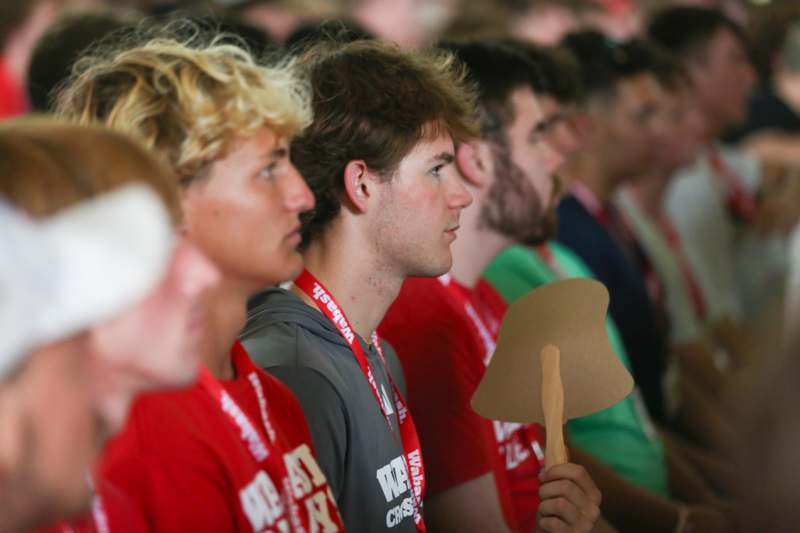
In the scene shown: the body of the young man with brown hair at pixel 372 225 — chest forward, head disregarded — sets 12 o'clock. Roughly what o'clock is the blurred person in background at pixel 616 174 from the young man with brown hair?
The blurred person in background is roughly at 10 o'clock from the young man with brown hair.

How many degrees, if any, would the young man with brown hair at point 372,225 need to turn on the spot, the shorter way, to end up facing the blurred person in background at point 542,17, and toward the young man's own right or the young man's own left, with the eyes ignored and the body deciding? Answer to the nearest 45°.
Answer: approximately 90° to the young man's own left

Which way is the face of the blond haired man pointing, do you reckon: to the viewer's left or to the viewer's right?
to the viewer's right

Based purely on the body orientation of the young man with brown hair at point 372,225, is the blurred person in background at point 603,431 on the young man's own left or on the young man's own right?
on the young man's own left

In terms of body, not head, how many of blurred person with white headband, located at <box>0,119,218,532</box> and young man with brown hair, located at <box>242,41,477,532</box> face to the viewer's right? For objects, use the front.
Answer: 2

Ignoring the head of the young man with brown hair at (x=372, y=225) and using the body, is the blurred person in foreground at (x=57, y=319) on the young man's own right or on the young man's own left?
on the young man's own right

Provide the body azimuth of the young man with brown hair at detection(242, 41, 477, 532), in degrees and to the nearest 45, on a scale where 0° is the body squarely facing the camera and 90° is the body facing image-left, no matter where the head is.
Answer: approximately 270°

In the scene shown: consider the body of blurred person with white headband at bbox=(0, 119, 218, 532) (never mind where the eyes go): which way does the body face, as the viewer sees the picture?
to the viewer's right
